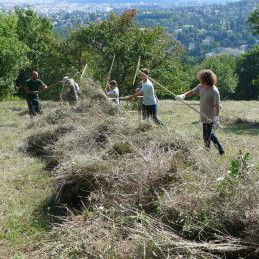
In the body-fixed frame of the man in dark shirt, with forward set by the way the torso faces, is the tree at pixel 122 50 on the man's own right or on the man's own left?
on the man's own left

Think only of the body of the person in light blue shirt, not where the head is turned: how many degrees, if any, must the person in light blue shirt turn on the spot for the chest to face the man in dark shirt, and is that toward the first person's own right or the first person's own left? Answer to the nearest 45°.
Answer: approximately 45° to the first person's own right

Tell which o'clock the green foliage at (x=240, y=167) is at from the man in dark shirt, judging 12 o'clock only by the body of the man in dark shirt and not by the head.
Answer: The green foliage is roughly at 1 o'clock from the man in dark shirt.

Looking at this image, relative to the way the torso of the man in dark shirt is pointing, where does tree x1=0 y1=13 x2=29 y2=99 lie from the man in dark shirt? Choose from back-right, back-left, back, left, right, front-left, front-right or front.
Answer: back-left

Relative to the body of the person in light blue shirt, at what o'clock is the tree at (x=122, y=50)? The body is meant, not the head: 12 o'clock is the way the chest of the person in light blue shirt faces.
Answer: The tree is roughly at 3 o'clock from the person in light blue shirt.

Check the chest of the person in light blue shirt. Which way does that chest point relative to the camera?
to the viewer's left

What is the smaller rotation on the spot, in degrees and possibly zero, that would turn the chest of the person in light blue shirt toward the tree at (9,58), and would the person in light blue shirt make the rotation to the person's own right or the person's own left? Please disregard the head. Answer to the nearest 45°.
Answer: approximately 45° to the person's own right

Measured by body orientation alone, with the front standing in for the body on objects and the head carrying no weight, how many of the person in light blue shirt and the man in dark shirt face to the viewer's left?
1

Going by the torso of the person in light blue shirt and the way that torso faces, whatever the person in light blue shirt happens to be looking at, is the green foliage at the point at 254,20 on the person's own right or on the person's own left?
on the person's own right

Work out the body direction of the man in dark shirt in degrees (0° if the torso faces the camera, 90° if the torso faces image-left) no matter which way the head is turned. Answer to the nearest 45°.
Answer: approximately 315°

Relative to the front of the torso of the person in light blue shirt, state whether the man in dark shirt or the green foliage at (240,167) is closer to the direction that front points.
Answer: the man in dark shirt

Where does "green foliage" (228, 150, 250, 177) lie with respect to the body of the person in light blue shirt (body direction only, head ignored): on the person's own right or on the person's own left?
on the person's own left

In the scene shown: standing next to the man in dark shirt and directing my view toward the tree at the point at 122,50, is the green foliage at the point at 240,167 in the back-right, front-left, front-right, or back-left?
back-right
